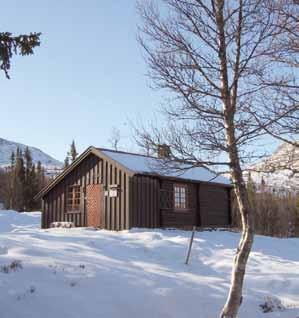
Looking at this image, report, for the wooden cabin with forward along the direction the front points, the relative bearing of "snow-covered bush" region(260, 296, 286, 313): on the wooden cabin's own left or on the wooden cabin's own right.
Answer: on the wooden cabin's own left

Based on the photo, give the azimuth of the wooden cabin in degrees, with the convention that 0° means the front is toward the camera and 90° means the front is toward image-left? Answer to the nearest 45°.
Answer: approximately 45°
